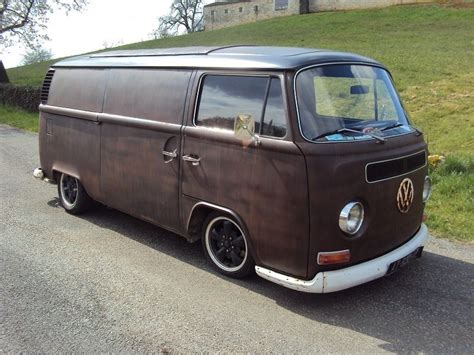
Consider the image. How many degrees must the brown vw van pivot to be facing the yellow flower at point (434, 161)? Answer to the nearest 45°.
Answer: approximately 90° to its left

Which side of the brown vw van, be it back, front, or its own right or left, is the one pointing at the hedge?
back

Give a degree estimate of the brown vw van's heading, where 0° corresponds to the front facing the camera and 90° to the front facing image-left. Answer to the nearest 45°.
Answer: approximately 315°
